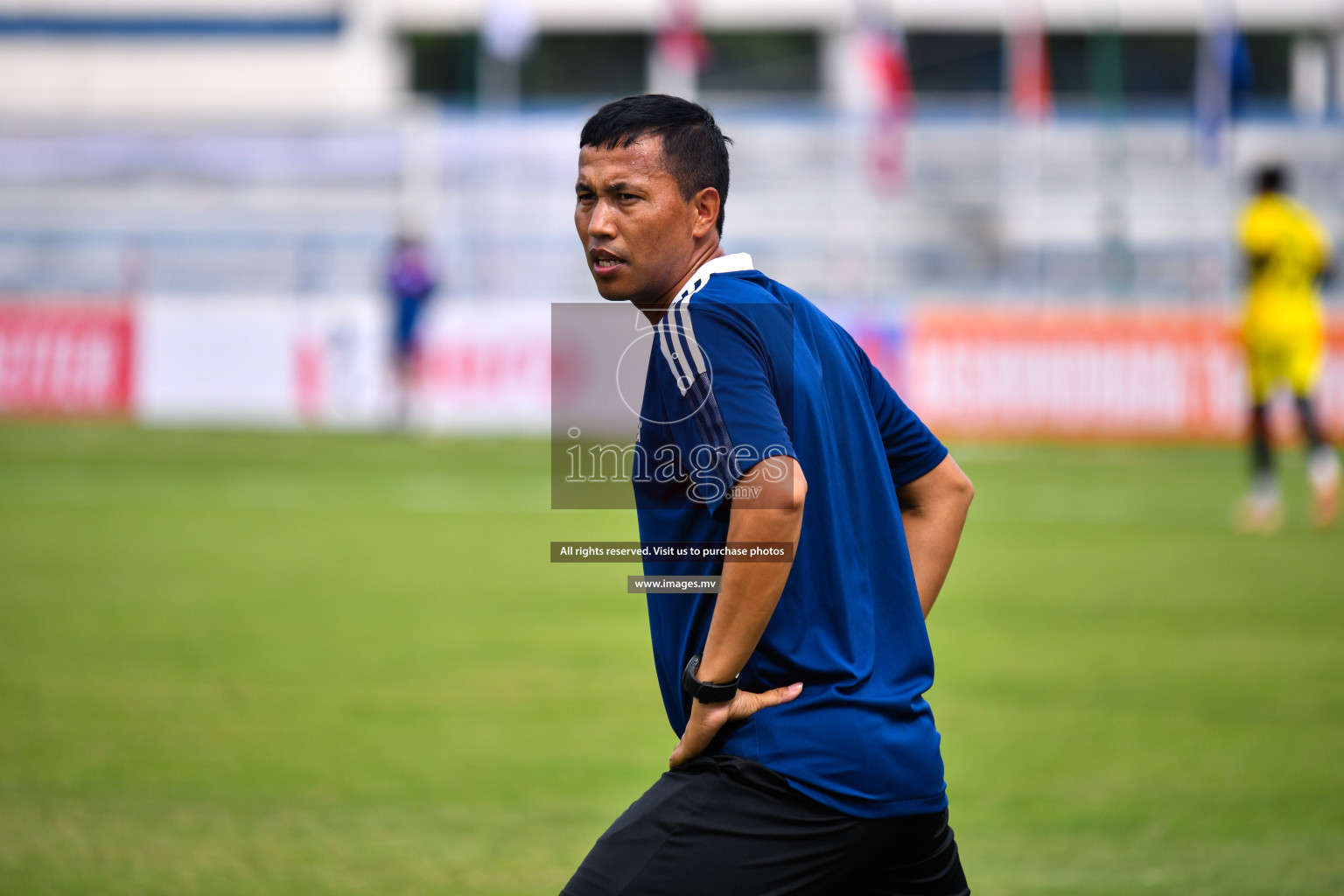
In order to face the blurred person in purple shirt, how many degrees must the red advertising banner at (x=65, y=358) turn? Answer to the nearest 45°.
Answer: approximately 45° to its left

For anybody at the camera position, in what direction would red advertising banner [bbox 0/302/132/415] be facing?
facing the viewer

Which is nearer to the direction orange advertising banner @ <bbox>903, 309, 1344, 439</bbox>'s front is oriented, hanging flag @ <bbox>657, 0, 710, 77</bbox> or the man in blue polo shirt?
the man in blue polo shirt

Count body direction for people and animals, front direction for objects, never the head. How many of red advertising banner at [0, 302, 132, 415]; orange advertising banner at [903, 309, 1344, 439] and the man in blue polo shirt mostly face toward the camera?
2

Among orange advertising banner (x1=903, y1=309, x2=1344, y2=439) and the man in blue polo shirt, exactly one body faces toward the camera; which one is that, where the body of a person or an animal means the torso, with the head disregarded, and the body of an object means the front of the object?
the orange advertising banner

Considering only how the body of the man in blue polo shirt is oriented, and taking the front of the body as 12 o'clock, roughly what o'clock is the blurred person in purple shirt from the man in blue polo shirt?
The blurred person in purple shirt is roughly at 1 o'clock from the man in blue polo shirt.

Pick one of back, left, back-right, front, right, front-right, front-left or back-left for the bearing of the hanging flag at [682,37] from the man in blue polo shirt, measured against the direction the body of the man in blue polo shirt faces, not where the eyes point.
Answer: front-right

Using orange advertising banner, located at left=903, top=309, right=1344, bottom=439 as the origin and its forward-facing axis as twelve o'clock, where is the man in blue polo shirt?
The man in blue polo shirt is roughly at 12 o'clock from the orange advertising banner.

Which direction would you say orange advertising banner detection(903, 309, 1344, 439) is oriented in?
toward the camera

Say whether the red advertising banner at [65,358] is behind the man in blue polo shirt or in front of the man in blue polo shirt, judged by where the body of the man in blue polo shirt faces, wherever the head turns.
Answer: in front

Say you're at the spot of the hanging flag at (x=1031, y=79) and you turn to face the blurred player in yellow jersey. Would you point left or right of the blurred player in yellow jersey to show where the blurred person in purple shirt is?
right

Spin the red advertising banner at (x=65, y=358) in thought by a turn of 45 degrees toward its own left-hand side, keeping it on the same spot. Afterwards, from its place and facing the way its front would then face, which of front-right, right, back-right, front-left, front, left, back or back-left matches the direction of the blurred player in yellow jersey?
front

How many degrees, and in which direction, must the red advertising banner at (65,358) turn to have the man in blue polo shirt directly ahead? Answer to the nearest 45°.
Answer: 0° — it already faces them

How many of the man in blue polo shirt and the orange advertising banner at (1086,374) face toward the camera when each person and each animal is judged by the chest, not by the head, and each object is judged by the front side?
1

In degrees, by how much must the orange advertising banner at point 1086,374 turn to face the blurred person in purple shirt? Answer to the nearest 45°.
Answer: approximately 90° to its right

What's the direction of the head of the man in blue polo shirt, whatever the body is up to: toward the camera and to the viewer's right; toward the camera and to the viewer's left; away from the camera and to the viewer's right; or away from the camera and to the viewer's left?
toward the camera and to the viewer's left

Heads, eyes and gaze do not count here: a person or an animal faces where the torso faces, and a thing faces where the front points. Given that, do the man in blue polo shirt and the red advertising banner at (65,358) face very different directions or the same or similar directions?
very different directions

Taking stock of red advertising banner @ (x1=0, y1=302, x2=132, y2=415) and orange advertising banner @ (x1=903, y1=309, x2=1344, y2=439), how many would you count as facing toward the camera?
2

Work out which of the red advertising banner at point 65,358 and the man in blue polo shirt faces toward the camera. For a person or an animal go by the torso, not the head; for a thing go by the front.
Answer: the red advertising banner
